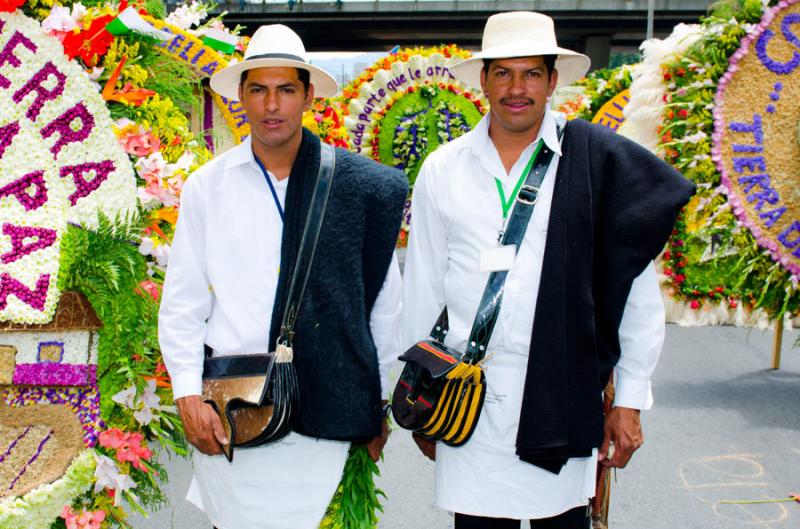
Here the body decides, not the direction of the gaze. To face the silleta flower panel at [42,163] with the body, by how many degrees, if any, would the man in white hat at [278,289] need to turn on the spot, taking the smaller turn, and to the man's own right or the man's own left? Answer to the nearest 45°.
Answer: approximately 135° to the man's own right

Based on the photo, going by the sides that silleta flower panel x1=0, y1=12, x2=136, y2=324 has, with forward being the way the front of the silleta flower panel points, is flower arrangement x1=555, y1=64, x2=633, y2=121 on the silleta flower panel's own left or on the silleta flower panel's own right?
on the silleta flower panel's own left

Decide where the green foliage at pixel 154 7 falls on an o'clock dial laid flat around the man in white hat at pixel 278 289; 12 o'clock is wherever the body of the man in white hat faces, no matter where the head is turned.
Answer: The green foliage is roughly at 5 o'clock from the man in white hat.

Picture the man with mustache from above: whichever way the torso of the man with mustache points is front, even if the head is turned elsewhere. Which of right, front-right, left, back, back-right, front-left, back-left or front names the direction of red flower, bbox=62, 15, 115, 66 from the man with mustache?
right

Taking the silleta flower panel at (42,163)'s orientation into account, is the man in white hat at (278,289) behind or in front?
in front

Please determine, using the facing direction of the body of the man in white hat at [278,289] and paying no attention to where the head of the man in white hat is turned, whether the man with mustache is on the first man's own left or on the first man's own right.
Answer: on the first man's own left

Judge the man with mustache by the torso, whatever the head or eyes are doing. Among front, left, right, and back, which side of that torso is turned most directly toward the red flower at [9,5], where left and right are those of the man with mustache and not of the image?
right

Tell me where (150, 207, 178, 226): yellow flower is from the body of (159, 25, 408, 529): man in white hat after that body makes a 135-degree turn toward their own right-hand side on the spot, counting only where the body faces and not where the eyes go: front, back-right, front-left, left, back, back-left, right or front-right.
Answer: front

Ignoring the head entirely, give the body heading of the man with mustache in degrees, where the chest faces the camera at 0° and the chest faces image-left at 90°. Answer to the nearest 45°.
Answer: approximately 0°

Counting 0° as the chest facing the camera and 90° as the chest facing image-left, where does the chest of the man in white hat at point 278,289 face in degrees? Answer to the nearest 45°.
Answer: approximately 0°

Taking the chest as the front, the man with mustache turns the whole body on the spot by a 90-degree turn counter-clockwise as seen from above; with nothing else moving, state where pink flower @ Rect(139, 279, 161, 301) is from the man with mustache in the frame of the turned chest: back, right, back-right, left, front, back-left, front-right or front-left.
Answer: back
